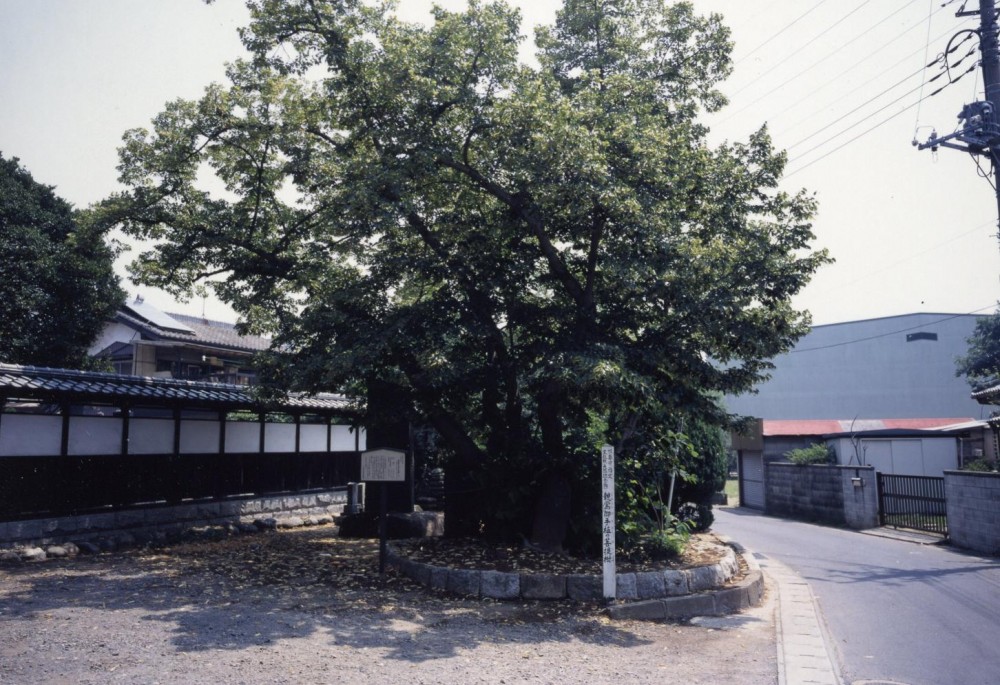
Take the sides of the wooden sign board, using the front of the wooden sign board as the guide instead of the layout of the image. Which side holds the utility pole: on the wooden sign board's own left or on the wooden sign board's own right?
on the wooden sign board's own left

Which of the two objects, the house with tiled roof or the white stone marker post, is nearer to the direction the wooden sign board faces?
the white stone marker post

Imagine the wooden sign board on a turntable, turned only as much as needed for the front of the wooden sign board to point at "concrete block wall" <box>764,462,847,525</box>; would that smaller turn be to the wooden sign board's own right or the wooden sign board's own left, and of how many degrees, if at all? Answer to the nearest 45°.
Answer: approximately 135° to the wooden sign board's own left

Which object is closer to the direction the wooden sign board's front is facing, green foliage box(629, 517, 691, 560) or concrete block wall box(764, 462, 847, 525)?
the green foliage

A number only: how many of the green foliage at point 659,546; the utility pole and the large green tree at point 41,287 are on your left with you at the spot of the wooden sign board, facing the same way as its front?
2

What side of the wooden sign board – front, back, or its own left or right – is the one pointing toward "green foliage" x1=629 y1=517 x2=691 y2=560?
left

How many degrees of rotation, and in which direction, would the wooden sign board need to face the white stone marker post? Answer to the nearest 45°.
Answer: approximately 45° to its left

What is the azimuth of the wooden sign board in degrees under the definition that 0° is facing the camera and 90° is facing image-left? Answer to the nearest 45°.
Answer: approximately 0°

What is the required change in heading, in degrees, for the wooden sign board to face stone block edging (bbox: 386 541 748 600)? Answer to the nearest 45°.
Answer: approximately 45° to its left
